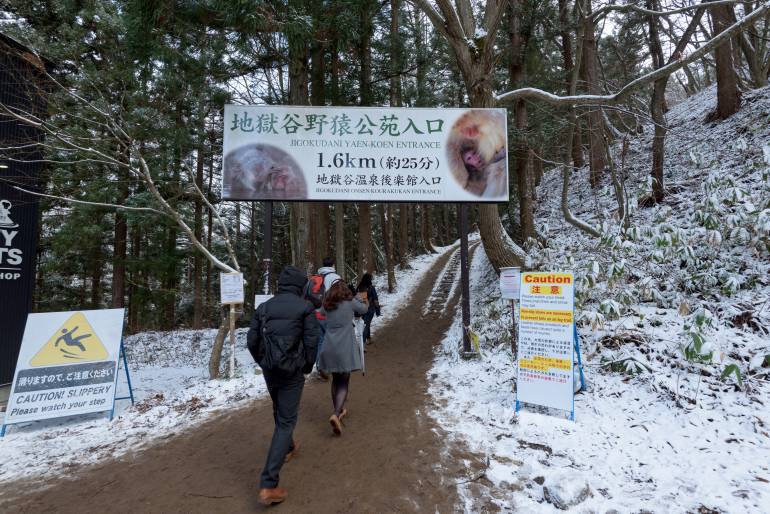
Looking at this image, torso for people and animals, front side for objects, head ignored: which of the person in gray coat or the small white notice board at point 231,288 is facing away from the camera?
the person in gray coat

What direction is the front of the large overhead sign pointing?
toward the camera

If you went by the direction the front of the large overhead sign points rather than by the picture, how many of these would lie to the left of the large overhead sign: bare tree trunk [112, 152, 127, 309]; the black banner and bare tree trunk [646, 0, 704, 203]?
1

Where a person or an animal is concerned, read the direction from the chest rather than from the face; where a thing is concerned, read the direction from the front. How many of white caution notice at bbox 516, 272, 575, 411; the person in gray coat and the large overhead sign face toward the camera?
2

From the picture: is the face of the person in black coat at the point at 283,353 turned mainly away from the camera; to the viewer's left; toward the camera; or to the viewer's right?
away from the camera

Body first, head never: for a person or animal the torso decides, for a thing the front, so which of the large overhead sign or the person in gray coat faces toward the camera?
the large overhead sign

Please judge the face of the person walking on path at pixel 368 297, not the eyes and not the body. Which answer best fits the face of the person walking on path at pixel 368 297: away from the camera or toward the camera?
away from the camera

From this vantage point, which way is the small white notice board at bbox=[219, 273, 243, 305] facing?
toward the camera

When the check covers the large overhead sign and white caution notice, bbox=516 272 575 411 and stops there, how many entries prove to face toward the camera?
2

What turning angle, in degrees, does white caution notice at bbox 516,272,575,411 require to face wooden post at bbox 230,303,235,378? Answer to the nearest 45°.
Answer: approximately 90° to its right

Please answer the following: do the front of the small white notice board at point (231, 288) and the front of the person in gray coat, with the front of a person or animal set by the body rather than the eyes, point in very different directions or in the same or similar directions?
very different directions

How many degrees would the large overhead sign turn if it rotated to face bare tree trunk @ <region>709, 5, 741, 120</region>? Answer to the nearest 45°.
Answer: approximately 90° to its left
